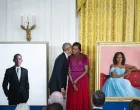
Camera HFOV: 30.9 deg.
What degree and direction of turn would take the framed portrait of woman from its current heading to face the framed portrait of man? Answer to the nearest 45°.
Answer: approximately 90° to its right

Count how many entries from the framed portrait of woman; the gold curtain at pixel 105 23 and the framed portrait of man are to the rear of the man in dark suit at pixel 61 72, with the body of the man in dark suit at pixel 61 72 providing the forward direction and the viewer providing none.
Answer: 1

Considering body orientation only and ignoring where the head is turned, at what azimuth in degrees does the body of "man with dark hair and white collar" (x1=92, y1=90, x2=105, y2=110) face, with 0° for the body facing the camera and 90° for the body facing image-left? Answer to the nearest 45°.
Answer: approximately 180°

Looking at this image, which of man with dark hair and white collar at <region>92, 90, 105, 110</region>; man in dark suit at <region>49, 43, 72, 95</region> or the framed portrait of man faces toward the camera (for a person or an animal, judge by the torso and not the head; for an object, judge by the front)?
the framed portrait of man

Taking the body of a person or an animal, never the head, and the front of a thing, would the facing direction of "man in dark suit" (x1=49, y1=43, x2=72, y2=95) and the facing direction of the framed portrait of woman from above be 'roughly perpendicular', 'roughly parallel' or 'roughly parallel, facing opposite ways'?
roughly perpendicular

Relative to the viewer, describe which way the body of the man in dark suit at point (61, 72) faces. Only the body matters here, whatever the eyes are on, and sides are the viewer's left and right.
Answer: facing to the right of the viewer

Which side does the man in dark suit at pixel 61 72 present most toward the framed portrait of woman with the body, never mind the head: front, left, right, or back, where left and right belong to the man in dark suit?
front

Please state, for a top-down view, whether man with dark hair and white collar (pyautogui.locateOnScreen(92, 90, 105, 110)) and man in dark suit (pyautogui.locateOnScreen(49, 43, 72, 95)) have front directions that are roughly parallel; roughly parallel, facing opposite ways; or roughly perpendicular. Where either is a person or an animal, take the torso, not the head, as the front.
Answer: roughly perpendicular

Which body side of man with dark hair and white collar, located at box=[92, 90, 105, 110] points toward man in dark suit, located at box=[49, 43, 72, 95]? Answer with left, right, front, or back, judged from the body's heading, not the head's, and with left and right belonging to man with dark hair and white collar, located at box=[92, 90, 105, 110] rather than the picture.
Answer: front
